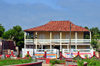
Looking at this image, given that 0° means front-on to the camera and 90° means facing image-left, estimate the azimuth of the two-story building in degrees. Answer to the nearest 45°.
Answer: approximately 0°

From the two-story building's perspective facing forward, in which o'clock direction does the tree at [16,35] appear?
The tree is roughly at 4 o'clock from the two-story building.
